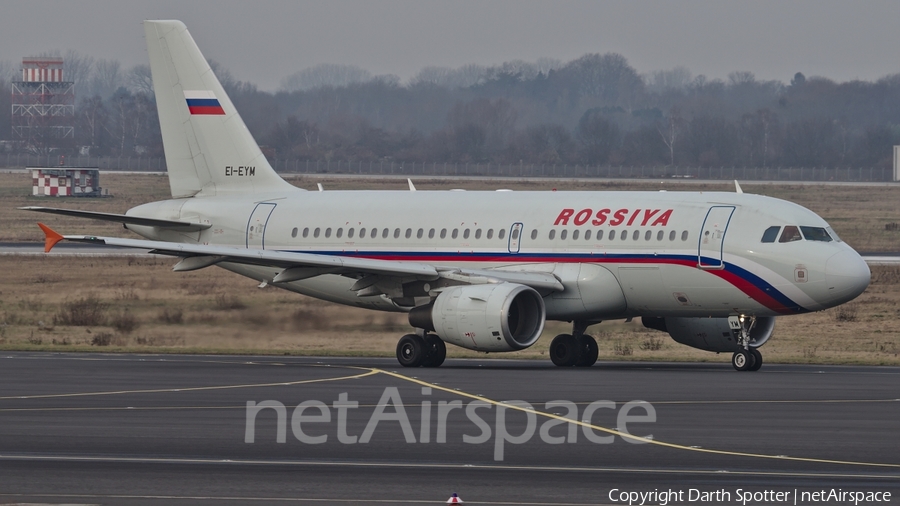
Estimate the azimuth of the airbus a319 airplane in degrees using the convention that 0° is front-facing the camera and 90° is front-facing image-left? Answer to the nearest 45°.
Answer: approximately 315°
